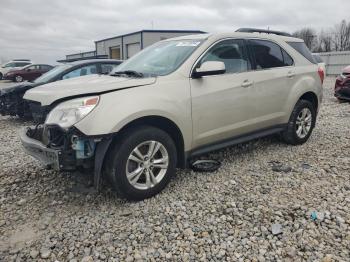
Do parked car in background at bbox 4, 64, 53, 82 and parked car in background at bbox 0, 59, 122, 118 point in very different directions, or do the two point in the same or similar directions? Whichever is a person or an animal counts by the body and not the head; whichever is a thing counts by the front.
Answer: same or similar directions

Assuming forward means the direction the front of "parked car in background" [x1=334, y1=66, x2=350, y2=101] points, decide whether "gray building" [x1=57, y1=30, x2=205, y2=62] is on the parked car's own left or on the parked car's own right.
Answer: on the parked car's own right

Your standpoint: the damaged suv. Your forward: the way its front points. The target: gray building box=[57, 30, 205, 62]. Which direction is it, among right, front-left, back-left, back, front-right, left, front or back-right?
back-right

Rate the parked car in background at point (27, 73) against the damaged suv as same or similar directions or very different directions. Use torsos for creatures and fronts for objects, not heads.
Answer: same or similar directions

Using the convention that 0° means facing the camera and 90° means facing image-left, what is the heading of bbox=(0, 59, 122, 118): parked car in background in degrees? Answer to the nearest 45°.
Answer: approximately 45°

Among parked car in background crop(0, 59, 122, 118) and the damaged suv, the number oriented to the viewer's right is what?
0

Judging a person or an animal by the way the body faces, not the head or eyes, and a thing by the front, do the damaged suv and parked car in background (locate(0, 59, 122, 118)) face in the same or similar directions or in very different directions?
same or similar directions

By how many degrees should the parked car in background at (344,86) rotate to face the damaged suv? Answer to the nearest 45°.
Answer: approximately 45° to its left

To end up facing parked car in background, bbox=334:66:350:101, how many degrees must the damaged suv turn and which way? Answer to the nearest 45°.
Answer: approximately 180°

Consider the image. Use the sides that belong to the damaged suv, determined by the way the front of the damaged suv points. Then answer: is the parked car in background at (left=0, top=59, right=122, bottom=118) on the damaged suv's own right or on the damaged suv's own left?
on the damaged suv's own right

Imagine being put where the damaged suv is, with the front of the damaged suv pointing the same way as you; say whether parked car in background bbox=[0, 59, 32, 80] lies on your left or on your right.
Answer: on your right

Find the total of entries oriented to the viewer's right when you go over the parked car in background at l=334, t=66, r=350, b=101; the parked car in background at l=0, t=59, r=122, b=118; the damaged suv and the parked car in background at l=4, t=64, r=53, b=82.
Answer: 0

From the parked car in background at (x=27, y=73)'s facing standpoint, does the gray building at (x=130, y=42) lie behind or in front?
behind

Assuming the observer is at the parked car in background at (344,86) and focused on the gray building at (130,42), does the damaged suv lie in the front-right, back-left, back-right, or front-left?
back-left

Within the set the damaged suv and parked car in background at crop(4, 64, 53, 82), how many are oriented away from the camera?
0

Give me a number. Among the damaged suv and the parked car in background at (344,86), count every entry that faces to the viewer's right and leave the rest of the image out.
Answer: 0
